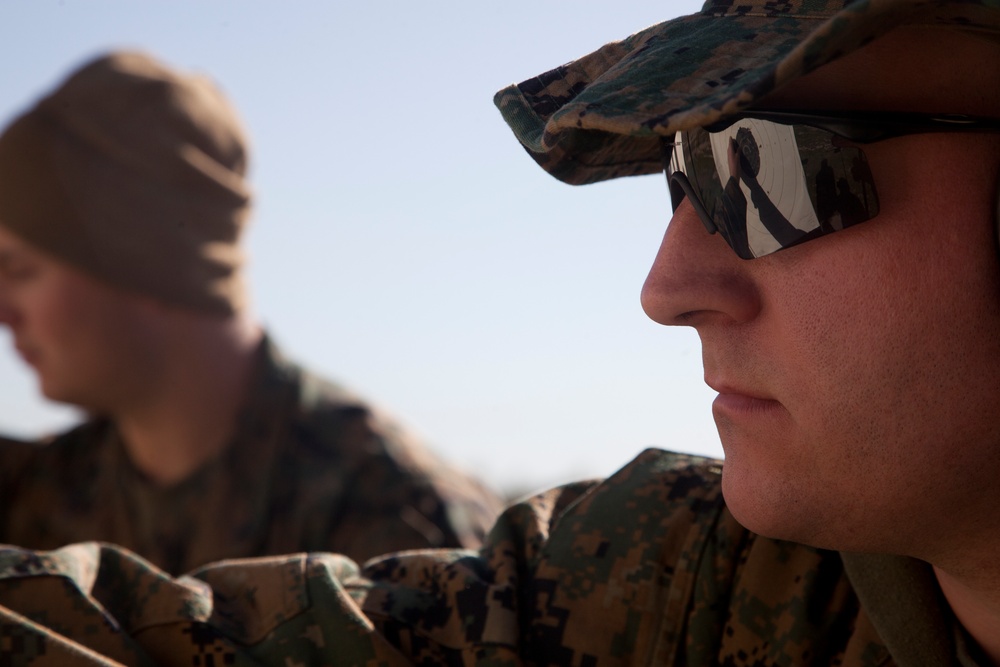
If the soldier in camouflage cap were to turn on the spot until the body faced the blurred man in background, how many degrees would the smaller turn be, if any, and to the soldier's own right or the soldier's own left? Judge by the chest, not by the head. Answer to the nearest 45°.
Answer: approximately 45° to the soldier's own right

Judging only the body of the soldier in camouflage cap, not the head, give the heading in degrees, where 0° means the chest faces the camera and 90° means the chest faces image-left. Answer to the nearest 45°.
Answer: approximately 90°
